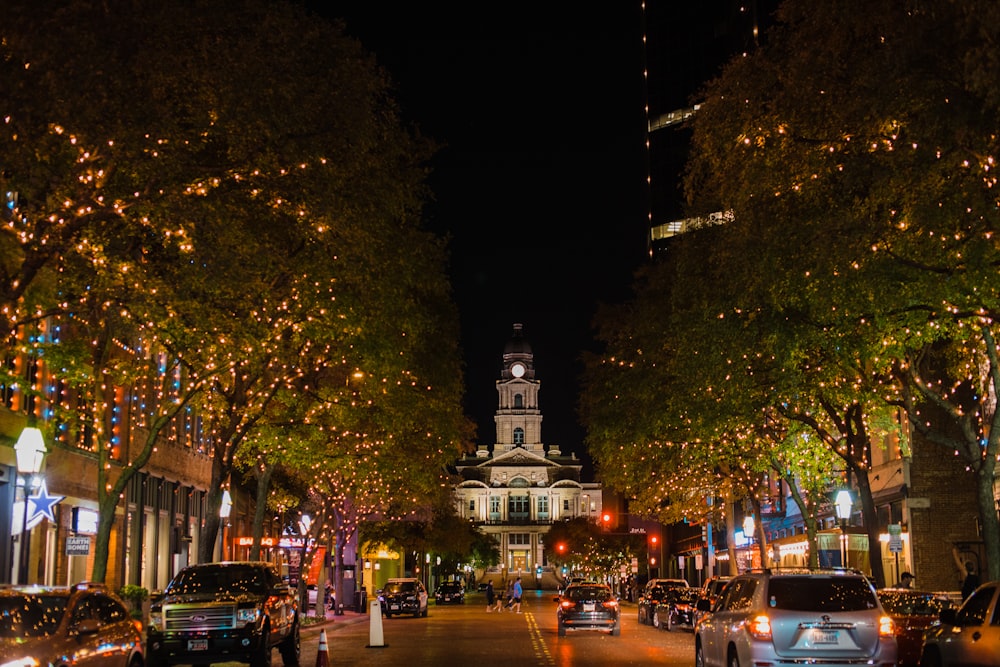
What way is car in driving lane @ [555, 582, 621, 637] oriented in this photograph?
away from the camera

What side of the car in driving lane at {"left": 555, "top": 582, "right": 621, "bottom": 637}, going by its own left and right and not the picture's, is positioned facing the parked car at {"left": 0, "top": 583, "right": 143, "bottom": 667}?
back

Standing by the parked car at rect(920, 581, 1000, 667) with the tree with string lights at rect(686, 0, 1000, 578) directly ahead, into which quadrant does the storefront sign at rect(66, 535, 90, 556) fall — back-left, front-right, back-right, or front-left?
front-left

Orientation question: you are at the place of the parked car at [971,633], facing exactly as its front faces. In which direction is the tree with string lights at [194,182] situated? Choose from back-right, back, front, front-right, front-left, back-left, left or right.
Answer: front-left

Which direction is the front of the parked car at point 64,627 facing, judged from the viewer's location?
facing the viewer and to the left of the viewer

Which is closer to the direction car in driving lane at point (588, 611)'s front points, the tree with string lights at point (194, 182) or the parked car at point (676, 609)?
the parked car

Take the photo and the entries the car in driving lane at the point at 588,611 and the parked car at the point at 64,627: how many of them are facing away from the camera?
1

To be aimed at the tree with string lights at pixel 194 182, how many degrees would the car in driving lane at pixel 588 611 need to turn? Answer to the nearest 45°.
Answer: approximately 180°

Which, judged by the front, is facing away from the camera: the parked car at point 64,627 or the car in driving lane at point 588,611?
the car in driving lane at point 588,611

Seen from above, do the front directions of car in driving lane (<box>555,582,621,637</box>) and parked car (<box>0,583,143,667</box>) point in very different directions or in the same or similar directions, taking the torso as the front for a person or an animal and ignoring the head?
very different directions

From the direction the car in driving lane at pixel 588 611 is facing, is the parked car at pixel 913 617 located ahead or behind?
behind

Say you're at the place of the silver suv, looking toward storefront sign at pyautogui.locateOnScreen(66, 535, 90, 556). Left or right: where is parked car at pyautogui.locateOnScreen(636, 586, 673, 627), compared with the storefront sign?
right

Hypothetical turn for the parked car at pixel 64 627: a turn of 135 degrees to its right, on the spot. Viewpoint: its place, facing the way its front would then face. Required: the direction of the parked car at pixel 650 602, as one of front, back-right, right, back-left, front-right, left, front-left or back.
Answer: front-right

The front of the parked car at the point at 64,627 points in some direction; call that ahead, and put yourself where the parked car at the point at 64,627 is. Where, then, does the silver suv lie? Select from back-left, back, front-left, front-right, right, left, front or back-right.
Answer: back-left

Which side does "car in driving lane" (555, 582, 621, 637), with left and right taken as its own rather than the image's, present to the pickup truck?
back
